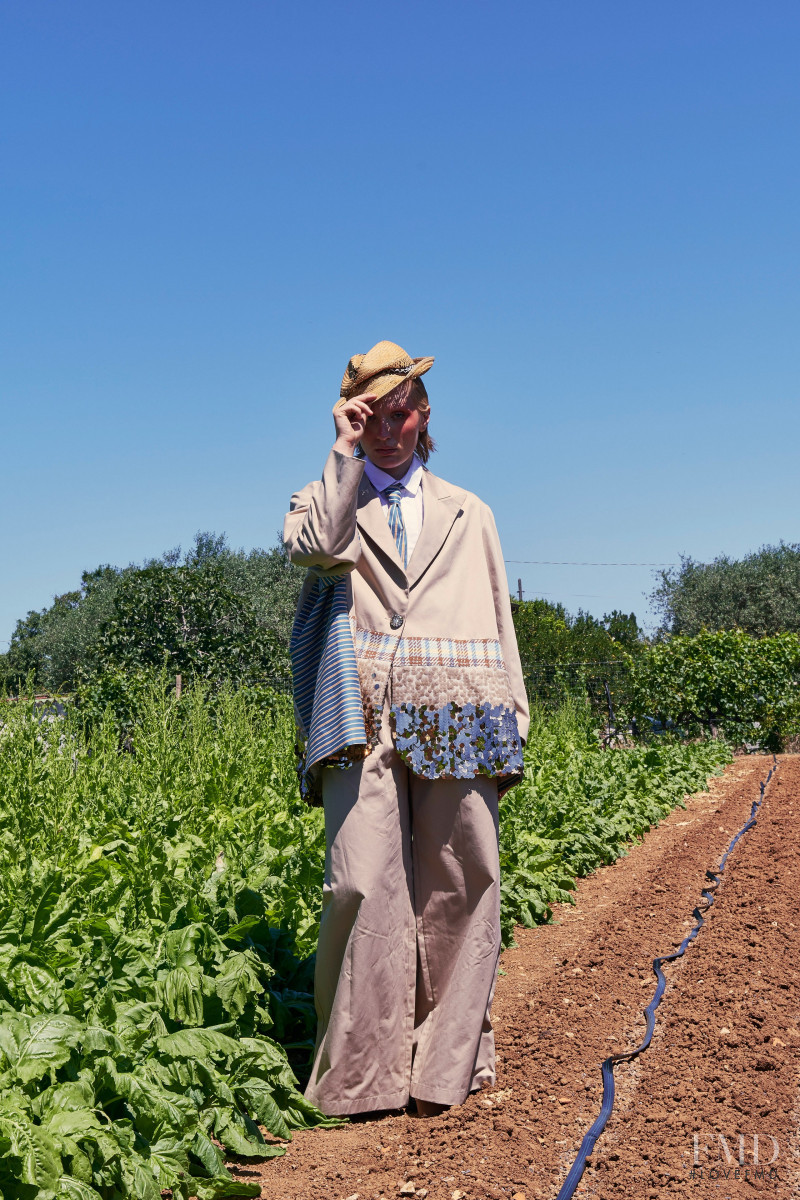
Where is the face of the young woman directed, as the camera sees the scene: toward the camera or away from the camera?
toward the camera

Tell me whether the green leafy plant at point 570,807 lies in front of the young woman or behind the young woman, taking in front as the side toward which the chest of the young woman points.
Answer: behind

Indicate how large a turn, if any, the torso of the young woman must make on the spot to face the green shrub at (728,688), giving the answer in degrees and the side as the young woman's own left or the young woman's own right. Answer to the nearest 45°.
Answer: approximately 180°

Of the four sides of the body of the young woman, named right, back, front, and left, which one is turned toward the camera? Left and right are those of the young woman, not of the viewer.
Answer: front
